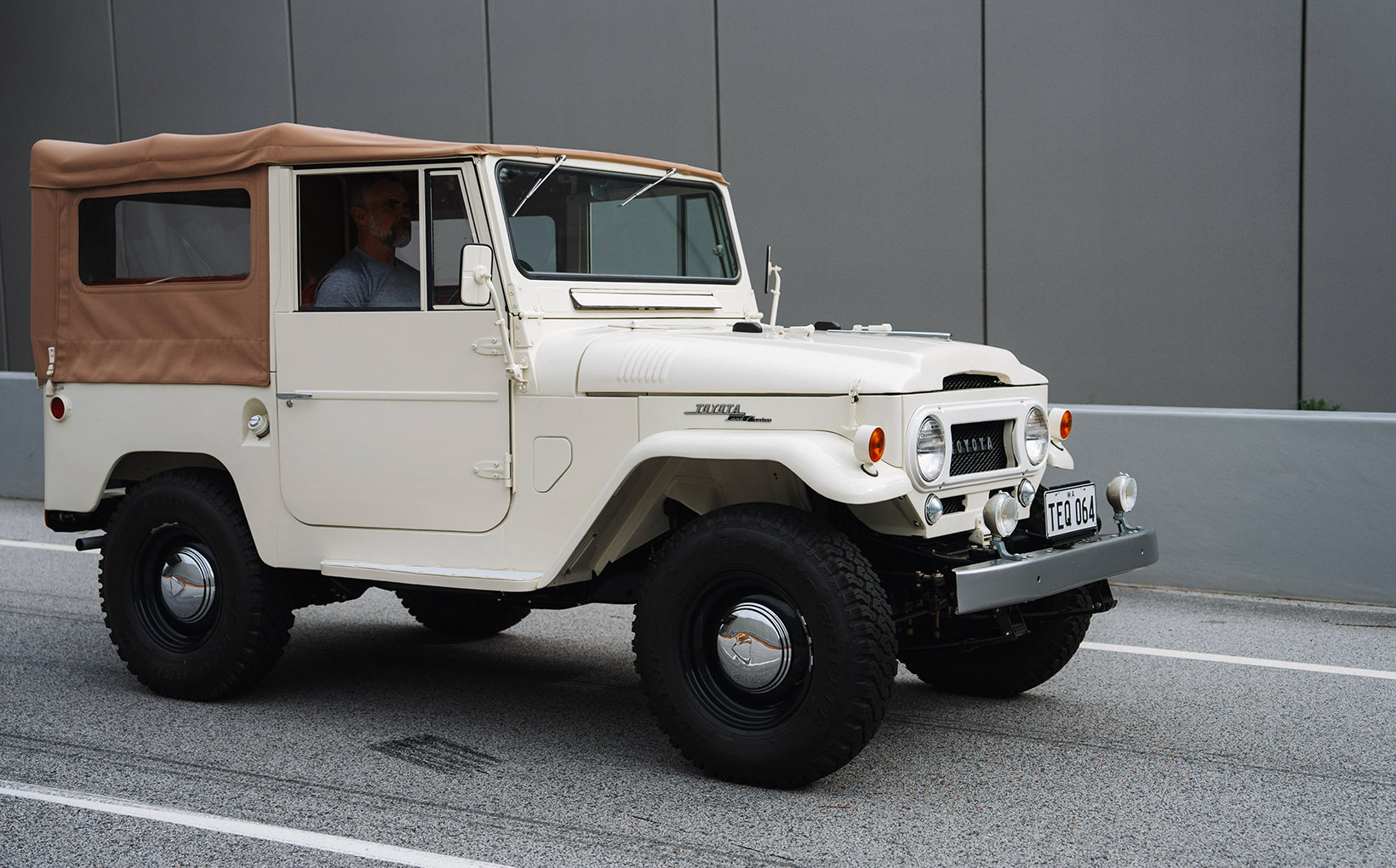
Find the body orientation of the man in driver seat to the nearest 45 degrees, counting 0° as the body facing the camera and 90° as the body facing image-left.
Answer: approximately 315°
